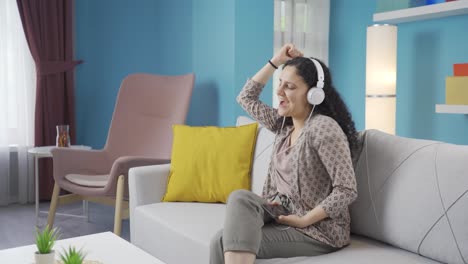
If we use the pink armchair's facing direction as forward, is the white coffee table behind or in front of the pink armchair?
in front

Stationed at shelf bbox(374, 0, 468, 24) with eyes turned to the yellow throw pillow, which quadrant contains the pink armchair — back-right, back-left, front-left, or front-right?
front-right

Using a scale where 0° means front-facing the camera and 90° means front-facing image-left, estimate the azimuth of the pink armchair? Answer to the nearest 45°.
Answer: approximately 45°

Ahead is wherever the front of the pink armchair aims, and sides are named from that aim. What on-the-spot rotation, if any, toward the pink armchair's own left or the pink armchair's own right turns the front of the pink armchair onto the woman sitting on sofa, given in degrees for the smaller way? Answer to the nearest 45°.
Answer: approximately 45° to the pink armchair's own left

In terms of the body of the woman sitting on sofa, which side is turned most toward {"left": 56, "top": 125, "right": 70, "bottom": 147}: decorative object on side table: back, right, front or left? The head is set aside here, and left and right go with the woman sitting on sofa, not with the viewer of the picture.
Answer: right

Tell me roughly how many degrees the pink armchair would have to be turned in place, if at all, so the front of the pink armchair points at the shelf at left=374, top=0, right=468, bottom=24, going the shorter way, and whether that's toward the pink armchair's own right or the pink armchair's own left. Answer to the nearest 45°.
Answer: approximately 90° to the pink armchair's own left

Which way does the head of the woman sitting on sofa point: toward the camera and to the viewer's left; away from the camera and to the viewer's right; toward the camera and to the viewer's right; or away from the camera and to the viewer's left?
toward the camera and to the viewer's left

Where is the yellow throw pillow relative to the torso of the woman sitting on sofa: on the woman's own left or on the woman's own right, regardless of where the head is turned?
on the woman's own right

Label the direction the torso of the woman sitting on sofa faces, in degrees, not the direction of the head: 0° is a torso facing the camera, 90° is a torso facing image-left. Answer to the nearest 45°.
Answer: approximately 45°

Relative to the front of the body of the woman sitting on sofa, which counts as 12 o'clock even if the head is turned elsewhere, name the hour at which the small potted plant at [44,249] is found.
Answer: The small potted plant is roughly at 12 o'clock from the woman sitting on sofa.

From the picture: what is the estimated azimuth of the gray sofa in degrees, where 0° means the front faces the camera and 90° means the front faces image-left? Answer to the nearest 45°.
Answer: approximately 45°

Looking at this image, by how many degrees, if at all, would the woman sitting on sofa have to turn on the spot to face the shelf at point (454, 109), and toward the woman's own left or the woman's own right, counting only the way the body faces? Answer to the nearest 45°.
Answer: approximately 180°

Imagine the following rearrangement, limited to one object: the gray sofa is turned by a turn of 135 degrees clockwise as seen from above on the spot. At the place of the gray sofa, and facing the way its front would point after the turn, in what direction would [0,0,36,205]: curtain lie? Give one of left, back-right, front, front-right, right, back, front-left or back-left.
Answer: front-left
